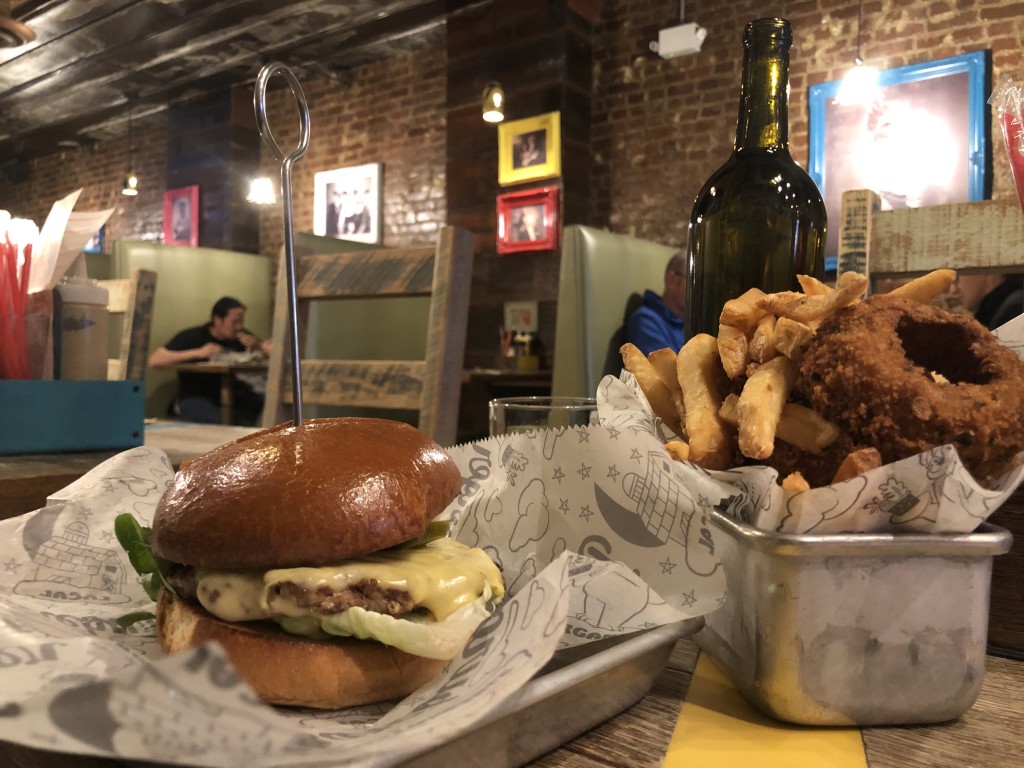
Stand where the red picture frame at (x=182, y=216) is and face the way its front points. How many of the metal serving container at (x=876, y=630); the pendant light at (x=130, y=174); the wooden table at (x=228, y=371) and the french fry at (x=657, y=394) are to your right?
1

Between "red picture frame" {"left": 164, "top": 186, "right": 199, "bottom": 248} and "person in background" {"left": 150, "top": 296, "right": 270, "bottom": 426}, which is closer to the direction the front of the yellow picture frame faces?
the person in background

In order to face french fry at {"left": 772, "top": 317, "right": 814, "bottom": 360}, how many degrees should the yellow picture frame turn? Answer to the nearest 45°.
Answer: approximately 45° to its left

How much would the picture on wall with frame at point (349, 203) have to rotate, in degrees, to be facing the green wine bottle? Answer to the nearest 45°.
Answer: approximately 45° to its left

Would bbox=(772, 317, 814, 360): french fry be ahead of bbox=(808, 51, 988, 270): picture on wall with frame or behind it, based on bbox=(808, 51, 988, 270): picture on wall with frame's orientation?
ahead

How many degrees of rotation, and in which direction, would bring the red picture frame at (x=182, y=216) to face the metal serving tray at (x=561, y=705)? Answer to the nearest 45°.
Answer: approximately 45° to its left

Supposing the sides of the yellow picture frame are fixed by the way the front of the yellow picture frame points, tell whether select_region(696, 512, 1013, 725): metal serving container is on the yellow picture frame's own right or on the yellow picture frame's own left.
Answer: on the yellow picture frame's own left

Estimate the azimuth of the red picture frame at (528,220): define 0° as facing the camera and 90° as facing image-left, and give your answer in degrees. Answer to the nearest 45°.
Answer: approximately 45°
